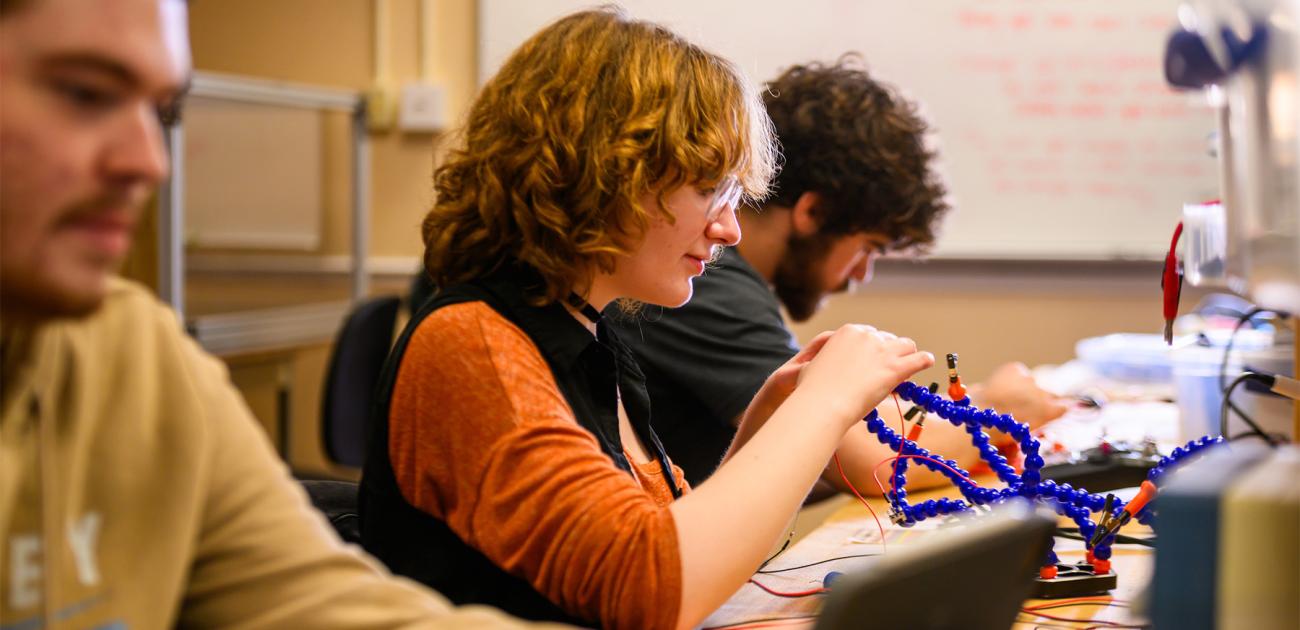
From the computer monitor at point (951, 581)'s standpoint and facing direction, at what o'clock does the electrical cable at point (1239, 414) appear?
The electrical cable is roughly at 2 o'clock from the computer monitor.

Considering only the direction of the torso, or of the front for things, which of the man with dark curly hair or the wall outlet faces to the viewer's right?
the man with dark curly hair

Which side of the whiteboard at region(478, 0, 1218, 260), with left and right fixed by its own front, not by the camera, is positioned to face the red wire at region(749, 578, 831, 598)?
front

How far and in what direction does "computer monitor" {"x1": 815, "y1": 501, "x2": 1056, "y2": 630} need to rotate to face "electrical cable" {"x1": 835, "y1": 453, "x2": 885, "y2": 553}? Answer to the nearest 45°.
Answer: approximately 45° to its right

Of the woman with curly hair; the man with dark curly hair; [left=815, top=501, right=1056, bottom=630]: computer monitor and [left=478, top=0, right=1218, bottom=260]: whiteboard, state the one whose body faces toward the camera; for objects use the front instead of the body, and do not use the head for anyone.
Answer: the whiteboard

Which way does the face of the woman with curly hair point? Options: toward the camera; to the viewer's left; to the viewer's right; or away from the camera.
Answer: to the viewer's right

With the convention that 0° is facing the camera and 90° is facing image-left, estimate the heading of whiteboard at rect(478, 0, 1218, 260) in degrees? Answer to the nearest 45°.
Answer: approximately 0°

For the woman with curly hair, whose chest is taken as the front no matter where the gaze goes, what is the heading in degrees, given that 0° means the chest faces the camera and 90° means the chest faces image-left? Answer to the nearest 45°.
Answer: approximately 270°
